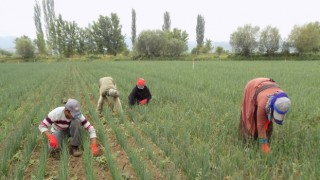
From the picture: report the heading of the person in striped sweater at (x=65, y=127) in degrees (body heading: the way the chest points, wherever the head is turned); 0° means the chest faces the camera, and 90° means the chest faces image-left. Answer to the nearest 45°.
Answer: approximately 315°

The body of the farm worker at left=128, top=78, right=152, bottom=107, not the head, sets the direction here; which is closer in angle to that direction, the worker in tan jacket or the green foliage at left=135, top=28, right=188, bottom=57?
the worker in tan jacket

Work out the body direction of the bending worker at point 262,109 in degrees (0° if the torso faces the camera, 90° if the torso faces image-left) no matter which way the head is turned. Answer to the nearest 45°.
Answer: approximately 315°

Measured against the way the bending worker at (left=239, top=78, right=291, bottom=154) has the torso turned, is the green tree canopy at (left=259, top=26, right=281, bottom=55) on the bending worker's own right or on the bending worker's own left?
on the bending worker's own left

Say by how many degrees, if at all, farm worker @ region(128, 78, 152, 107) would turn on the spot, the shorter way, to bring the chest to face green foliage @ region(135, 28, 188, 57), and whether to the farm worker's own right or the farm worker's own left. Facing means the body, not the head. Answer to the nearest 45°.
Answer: approximately 180°

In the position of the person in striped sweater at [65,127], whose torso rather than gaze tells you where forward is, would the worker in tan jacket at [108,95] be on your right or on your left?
on your left

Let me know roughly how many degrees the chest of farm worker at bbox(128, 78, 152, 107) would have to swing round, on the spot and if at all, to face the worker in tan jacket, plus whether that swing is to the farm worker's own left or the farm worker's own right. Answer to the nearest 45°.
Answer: approximately 45° to the farm worker's own right

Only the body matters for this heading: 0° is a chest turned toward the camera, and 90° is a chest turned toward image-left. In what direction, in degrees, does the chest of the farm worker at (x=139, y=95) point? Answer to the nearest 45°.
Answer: approximately 0°

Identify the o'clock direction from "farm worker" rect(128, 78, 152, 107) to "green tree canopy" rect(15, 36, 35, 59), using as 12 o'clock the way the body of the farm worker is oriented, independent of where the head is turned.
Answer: The green tree canopy is roughly at 5 o'clock from the farm worker.
